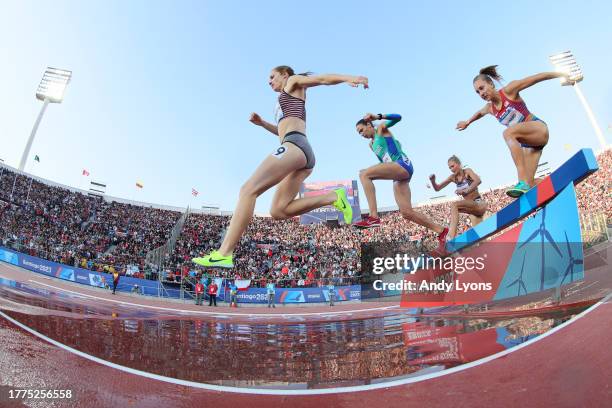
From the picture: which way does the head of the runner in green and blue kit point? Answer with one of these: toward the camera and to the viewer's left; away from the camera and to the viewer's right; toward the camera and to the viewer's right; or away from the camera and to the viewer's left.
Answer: toward the camera and to the viewer's left

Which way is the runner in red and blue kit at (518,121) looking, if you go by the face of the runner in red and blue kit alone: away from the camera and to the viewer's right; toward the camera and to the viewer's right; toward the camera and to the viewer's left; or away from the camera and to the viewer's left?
toward the camera and to the viewer's left

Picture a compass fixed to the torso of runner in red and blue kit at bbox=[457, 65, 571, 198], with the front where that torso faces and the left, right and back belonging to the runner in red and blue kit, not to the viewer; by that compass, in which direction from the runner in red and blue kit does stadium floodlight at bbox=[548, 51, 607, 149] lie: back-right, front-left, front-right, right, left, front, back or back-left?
back-right

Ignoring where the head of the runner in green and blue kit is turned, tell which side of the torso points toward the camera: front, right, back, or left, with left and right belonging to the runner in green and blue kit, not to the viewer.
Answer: left

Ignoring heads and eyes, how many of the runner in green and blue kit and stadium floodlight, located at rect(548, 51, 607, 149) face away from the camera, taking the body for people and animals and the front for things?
0

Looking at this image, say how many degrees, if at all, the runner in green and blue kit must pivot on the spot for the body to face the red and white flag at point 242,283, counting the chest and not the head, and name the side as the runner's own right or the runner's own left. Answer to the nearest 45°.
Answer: approximately 45° to the runner's own right

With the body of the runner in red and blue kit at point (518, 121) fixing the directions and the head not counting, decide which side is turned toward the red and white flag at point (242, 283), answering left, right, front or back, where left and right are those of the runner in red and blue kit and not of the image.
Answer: right

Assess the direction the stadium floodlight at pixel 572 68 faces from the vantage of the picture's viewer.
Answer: facing the viewer and to the left of the viewer

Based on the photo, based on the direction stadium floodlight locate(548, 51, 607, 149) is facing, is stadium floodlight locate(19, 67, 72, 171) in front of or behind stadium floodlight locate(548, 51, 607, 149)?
in front

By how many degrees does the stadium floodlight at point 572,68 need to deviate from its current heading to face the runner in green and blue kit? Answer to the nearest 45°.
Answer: approximately 45° to its left

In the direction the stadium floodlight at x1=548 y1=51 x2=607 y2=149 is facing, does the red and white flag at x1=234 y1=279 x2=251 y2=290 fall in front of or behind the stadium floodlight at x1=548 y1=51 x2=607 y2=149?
in front

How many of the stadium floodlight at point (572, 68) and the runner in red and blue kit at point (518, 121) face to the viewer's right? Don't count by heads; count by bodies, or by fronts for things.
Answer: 0

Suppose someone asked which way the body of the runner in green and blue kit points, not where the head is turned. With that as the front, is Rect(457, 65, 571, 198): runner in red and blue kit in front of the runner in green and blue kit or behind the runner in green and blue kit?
behind
